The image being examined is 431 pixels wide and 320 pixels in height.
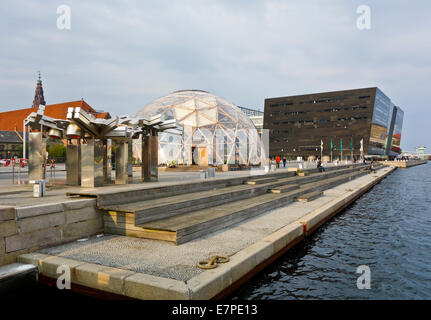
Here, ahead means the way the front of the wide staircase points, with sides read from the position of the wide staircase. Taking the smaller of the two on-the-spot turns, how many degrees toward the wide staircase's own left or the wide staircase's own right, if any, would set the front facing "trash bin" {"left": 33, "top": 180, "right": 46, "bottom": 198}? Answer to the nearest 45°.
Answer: approximately 135° to the wide staircase's own right

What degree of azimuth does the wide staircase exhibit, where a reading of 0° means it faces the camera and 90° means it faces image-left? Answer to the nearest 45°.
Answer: approximately 315°

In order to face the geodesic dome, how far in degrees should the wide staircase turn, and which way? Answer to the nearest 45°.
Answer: approximately 135° to its left

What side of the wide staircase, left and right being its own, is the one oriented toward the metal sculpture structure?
back
